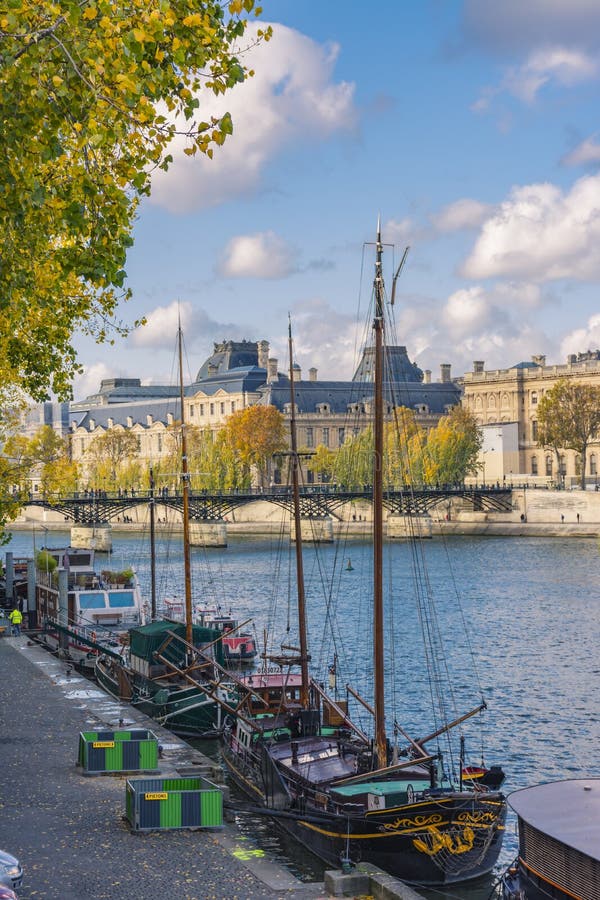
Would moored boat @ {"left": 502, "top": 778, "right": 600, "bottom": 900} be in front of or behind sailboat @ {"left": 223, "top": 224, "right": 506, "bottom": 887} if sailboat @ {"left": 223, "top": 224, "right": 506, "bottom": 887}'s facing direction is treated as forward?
in front

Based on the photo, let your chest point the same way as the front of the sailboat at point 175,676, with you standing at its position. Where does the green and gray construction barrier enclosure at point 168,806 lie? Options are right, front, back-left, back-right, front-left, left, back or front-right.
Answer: front-right

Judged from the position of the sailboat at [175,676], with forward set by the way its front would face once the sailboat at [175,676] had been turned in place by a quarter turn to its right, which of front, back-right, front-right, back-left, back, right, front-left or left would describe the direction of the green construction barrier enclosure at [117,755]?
front-left

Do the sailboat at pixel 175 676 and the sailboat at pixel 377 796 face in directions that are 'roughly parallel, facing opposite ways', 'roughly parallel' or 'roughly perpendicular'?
roughly parallel

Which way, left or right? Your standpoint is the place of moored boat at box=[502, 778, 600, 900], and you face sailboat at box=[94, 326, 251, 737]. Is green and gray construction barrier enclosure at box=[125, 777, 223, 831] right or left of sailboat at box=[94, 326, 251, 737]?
left

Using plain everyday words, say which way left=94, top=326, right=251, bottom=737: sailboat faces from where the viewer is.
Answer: facing the viewer and to the right of the viewer

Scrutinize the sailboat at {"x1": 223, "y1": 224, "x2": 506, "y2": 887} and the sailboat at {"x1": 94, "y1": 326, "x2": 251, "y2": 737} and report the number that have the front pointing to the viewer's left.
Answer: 0

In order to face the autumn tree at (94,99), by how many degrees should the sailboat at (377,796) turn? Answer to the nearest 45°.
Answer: approximately 45° to its right

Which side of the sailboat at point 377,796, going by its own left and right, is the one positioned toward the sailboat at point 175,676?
back

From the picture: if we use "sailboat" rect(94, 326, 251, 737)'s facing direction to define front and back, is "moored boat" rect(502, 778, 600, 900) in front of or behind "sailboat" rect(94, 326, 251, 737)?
in front

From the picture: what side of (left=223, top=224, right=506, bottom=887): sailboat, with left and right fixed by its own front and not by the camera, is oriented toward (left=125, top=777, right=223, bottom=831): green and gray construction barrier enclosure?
right

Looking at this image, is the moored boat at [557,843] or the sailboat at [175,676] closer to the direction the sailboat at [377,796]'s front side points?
the moored boat
